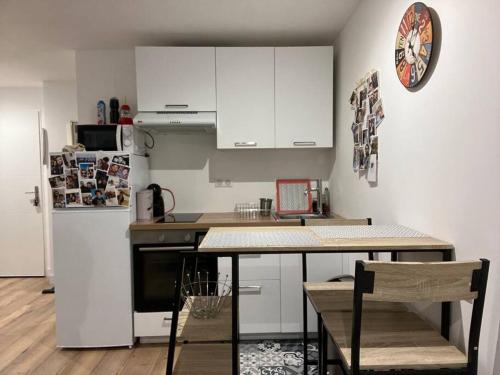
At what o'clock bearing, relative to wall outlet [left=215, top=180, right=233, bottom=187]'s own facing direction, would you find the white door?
The white door is roughly at 4 o'clock from the wall outlet.

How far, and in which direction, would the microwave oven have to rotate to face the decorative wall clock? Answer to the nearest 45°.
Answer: approximately 45° to its left

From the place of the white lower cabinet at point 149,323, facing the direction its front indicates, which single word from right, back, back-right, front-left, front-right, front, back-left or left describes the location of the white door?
back-right

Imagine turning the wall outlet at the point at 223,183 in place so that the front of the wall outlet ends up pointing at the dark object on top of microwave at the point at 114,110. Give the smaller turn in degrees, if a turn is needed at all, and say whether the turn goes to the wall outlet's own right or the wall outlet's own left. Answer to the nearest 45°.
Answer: approximately 90° to the wall outlet's own right

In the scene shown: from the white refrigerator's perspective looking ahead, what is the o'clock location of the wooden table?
The wooden table is roughly at 11 o'clock from the white refrigerator.

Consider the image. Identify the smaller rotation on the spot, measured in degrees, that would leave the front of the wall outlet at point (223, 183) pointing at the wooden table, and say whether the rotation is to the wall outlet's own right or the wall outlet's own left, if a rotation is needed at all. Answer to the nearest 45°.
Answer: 0° — it already faces it
